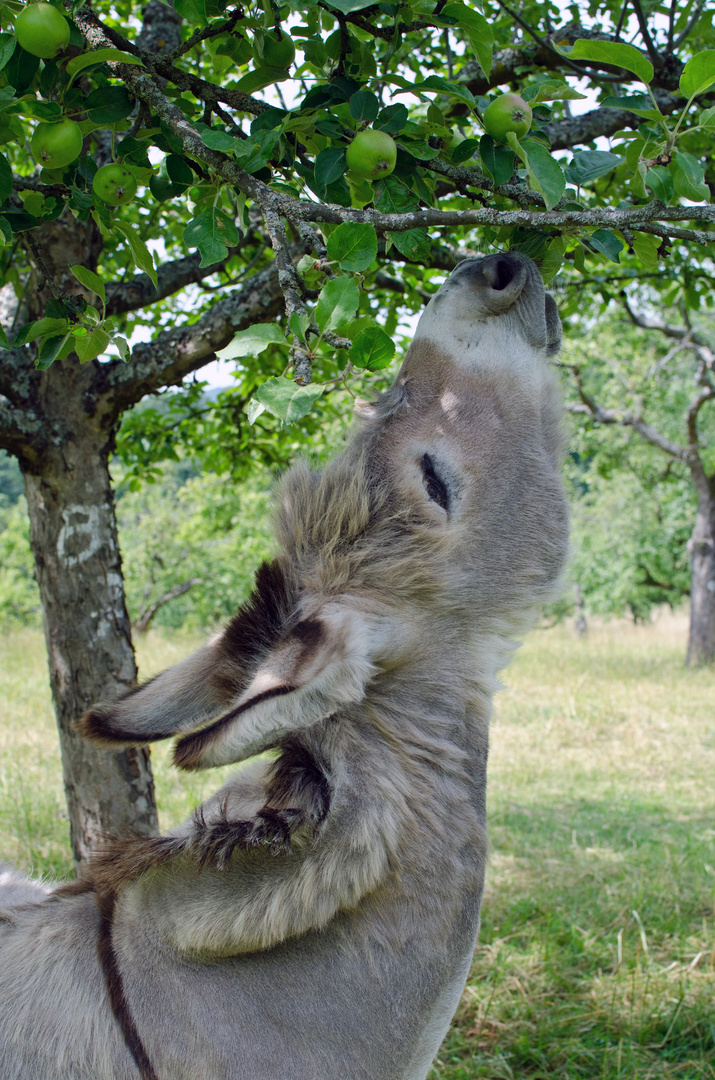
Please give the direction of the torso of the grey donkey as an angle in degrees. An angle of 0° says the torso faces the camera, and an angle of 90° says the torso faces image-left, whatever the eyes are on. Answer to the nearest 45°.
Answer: approximately 270°

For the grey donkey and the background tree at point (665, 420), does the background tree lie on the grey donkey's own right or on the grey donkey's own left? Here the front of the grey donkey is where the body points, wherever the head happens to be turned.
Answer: on the grey donkey's own left
